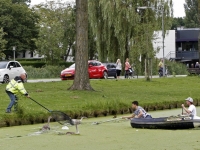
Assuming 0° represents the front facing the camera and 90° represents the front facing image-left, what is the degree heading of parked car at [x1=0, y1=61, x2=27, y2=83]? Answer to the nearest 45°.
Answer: approximately 45°

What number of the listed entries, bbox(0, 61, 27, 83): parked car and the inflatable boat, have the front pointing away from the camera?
0

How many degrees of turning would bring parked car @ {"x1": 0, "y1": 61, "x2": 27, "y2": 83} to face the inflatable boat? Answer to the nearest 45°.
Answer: approximately 45° to its left

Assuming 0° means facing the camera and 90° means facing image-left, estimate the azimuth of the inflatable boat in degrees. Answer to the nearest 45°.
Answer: approximately 90°
